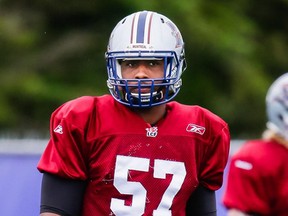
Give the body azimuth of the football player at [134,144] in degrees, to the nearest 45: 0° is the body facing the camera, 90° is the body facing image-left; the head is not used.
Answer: approximately 0°
